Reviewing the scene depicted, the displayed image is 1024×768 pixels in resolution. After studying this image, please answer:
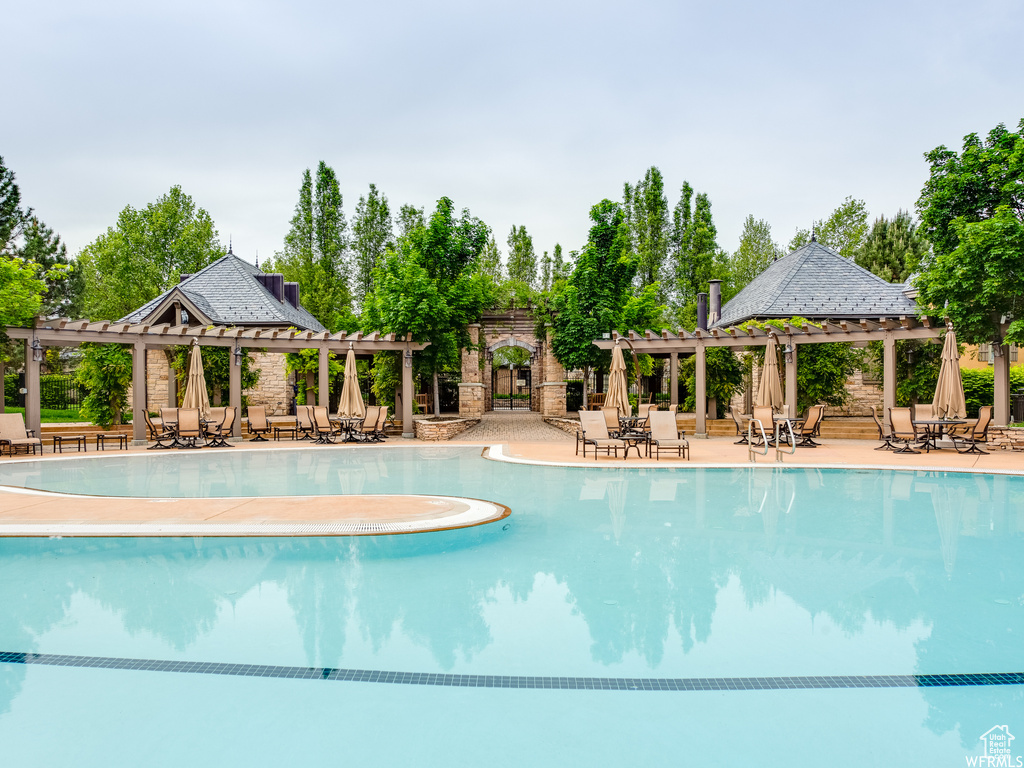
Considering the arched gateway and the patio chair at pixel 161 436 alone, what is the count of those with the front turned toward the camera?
1

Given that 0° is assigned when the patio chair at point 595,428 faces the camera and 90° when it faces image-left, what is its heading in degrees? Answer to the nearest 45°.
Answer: approximately 315°

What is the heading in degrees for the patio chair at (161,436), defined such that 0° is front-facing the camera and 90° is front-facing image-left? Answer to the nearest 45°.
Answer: approximately 270°

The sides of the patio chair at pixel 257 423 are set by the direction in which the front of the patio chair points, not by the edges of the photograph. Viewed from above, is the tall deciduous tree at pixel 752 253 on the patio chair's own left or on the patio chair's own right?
on the patio chair's own left

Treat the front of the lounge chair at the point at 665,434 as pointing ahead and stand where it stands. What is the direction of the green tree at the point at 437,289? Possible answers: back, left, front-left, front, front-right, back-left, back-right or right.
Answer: back

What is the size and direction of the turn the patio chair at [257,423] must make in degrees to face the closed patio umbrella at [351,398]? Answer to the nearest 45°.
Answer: approximately 45° to its left

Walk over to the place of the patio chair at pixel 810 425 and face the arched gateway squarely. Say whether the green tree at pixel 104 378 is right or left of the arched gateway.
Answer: left

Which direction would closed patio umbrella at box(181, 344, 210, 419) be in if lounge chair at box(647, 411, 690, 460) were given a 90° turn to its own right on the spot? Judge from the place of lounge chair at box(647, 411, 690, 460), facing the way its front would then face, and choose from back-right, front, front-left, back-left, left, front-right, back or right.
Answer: front-right

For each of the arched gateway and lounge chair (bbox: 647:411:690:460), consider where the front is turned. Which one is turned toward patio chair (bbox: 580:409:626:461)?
the arched gateway
